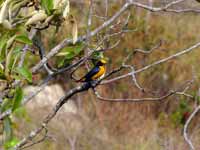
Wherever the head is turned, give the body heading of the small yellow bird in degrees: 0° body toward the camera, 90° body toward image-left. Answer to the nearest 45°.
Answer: approximately 270°
